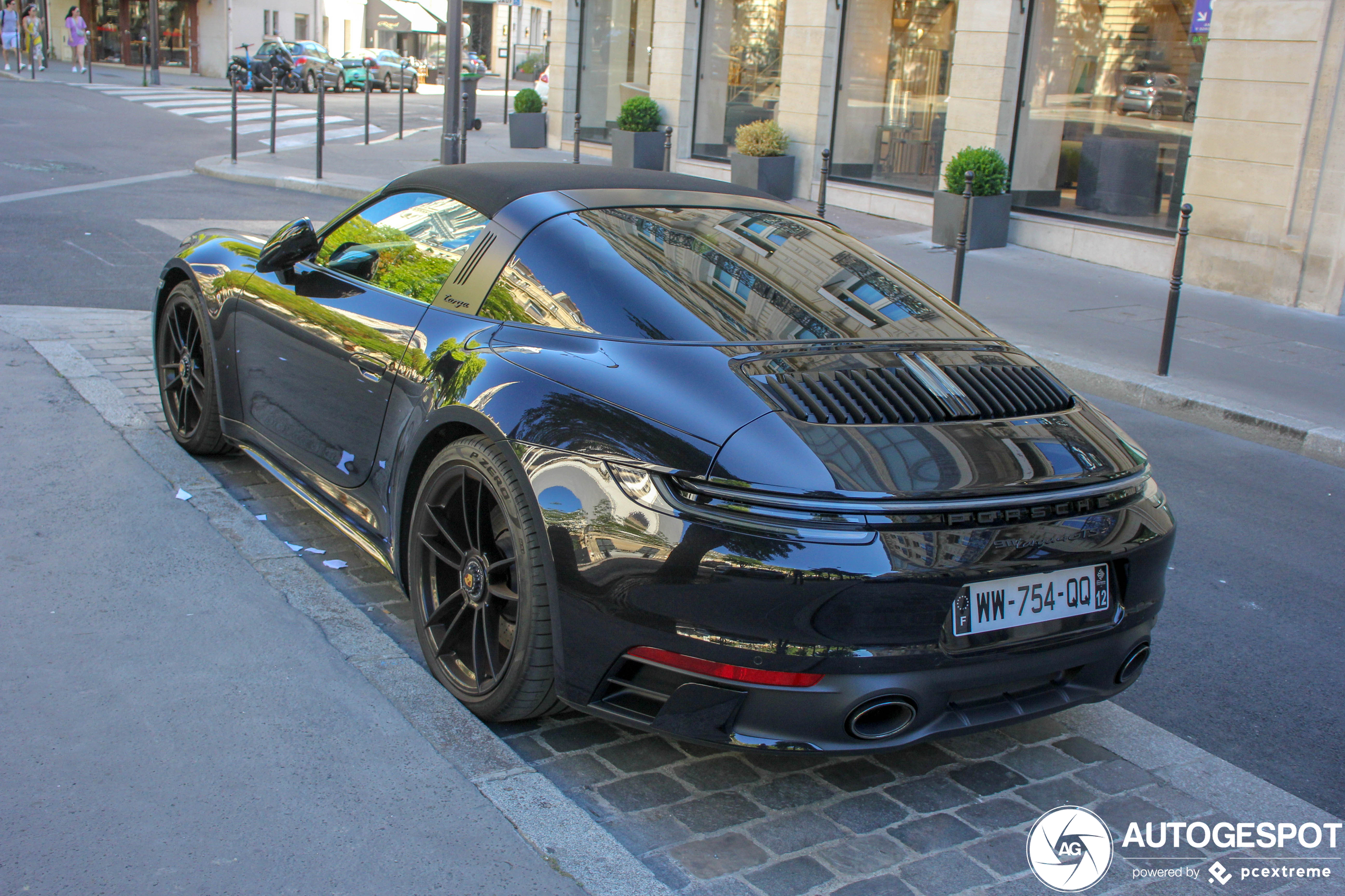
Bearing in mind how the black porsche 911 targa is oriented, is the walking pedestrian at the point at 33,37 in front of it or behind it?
in front

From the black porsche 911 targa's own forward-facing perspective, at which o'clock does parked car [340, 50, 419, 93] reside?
The parked car is roughly at 1 o'clock from the black porsche 911 targa.

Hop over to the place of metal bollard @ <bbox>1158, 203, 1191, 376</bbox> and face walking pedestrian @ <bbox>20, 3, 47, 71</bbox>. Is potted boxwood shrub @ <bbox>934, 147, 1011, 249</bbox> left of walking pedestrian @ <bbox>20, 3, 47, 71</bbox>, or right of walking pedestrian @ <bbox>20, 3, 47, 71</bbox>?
right

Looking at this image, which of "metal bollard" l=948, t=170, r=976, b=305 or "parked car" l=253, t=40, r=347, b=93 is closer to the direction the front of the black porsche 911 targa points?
the parked car

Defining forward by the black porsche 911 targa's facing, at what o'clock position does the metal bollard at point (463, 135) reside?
The metal bollard is roughly at 1 o'clock from the black porsche 911 targa.

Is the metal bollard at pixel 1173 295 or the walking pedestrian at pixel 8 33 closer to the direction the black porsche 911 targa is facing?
the walking pedestrian

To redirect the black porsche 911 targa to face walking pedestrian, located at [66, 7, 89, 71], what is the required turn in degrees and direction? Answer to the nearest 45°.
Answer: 0° — it already faces them

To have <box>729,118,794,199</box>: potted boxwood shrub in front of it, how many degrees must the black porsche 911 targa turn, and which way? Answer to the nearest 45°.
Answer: approximately 45° to its right

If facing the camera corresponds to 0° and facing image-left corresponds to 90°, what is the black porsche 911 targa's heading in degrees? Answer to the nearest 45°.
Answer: approximately 135°

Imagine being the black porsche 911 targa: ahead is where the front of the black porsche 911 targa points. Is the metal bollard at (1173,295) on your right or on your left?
on your right

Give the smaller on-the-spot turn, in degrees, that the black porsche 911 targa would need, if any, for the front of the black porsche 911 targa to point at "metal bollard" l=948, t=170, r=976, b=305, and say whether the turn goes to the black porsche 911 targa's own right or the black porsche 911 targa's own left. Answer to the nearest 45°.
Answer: approximately 45° to the black porsche 911 targa's own right

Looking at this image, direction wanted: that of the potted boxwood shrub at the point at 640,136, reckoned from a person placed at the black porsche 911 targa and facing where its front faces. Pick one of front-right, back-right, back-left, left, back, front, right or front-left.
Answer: front-right

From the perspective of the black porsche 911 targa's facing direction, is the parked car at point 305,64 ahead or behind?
ahead
